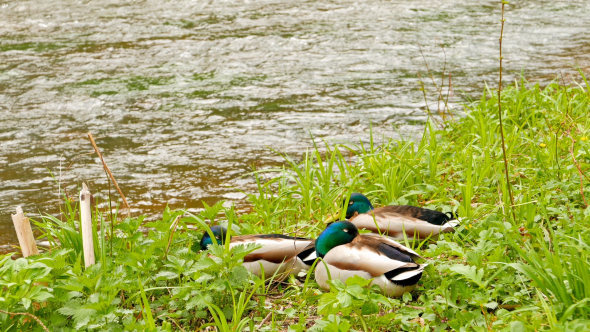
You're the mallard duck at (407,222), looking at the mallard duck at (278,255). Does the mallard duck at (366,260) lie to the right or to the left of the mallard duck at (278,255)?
left

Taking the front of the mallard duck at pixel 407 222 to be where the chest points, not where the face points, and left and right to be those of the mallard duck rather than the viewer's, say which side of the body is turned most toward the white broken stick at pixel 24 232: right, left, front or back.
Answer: front

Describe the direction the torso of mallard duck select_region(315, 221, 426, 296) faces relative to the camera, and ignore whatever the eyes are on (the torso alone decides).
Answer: to the viewer's left

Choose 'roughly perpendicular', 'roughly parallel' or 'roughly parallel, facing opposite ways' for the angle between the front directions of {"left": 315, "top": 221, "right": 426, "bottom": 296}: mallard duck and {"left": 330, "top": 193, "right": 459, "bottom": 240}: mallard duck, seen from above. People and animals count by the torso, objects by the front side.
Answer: roughly parallel

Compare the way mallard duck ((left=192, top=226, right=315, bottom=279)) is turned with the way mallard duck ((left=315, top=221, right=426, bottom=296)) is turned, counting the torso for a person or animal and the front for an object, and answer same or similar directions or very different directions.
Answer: same or similar directions

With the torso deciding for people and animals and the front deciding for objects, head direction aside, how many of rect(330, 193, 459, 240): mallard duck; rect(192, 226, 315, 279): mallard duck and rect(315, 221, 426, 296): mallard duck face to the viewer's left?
3

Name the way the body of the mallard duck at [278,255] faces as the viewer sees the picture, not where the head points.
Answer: to the viewer's left

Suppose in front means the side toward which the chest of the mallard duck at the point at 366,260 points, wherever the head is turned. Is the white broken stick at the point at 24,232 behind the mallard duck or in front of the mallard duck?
in front

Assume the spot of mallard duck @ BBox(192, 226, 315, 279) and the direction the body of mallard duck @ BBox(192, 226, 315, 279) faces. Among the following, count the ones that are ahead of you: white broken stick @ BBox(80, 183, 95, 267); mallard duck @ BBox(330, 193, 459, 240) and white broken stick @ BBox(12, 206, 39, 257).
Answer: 2

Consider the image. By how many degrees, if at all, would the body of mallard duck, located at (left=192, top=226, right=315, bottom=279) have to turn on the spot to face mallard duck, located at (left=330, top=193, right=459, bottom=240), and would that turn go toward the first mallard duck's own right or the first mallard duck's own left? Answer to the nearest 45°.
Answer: approximately 180°

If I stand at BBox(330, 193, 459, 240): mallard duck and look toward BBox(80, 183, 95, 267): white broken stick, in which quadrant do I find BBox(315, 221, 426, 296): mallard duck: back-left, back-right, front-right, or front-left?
front-left

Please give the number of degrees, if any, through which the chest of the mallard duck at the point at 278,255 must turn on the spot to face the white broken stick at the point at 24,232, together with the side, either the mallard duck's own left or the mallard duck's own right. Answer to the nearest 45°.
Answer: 0° — it already faces it

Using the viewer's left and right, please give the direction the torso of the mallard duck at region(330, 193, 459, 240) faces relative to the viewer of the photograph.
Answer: facing to the left of the viewer

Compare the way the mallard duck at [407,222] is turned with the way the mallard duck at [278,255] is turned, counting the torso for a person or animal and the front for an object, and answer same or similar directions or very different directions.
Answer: same or similar directions

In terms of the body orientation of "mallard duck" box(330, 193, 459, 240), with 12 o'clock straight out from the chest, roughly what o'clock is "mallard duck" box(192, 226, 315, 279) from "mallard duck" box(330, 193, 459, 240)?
"mallard duck" box(192, 226, 315, 279) is roughly at 11 o'clock from "mallard duck" box(330, 193, 459, 240).
